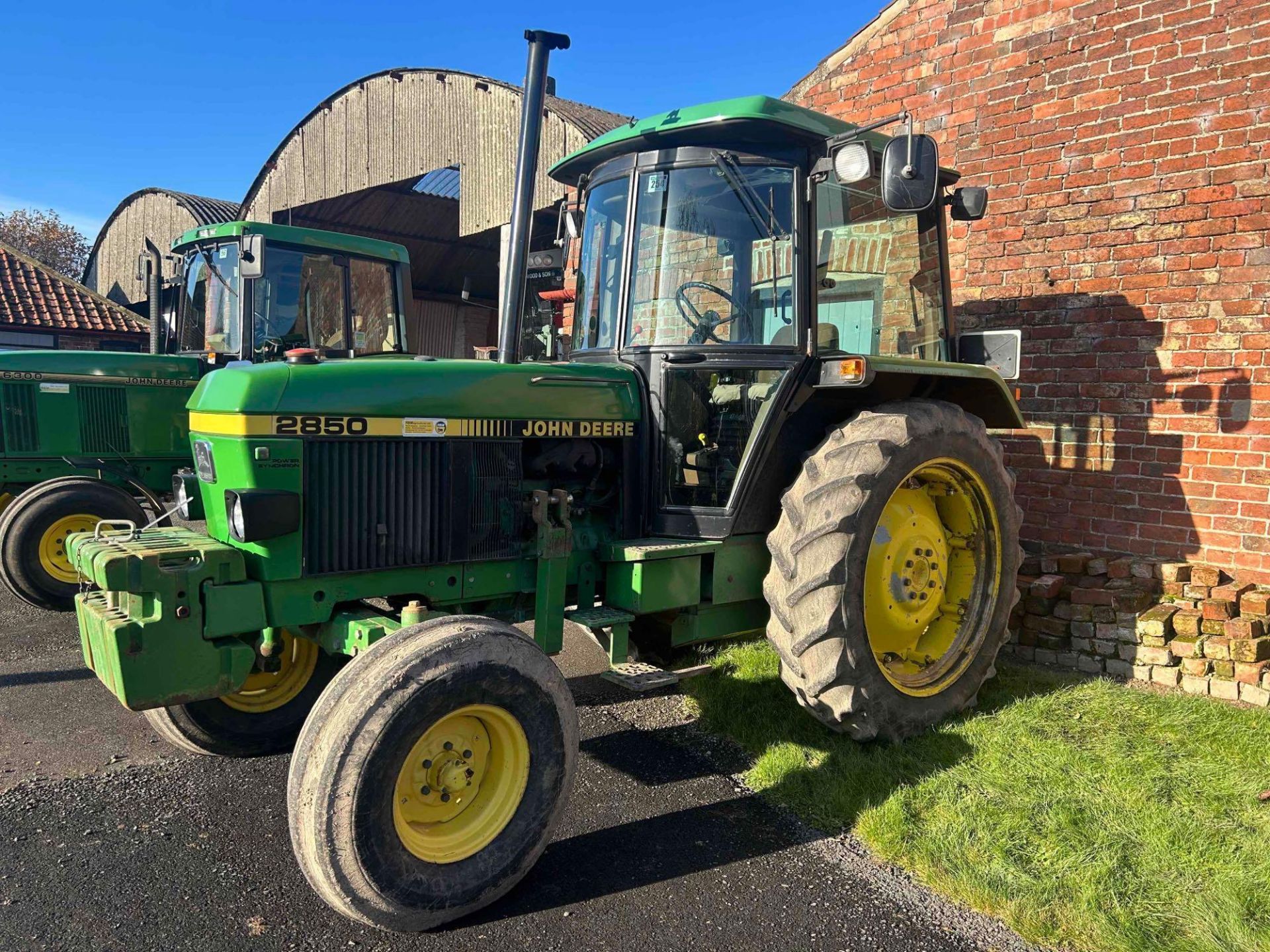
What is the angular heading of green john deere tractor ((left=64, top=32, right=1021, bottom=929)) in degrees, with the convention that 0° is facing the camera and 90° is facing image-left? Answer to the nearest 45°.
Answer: approximately 45°

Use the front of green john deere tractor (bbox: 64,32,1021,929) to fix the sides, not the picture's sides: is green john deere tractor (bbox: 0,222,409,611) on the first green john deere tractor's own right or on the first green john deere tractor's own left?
on the first green john deere tractor's own right

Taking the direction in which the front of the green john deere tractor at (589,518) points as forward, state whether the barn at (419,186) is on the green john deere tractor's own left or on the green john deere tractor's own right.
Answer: on the green john deere tractor's own right

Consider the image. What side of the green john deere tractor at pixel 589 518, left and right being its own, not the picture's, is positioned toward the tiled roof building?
right

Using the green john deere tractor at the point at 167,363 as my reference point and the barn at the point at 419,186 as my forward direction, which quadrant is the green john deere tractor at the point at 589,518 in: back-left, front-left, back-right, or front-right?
back-right
